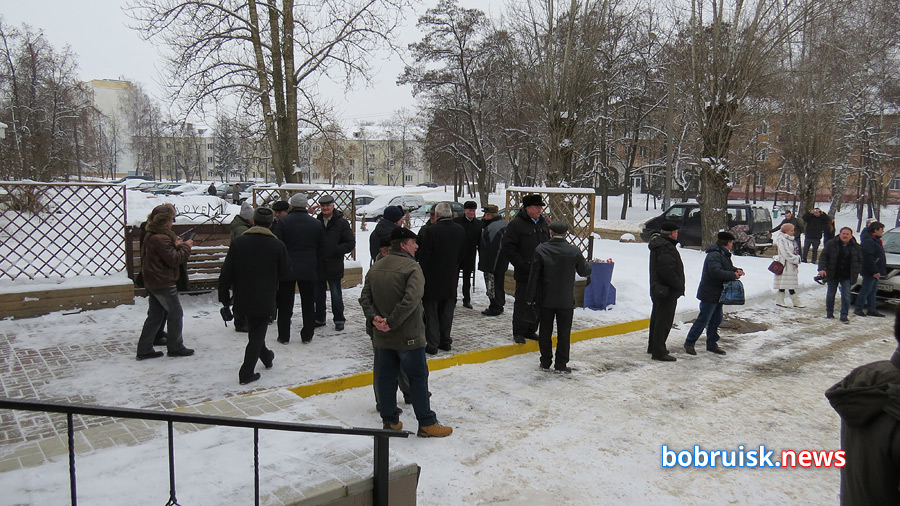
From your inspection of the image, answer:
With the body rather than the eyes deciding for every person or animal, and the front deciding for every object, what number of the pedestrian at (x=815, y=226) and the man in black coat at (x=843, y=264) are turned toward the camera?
2

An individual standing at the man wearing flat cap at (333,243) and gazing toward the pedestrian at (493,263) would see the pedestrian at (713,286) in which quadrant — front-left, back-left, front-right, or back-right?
front-right

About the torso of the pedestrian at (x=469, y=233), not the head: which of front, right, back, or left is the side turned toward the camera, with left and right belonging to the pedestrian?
front

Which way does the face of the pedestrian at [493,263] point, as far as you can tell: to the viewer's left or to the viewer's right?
to the viewer's left

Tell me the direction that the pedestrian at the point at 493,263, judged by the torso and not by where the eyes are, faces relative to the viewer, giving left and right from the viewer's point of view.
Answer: facing to the left of the viewer

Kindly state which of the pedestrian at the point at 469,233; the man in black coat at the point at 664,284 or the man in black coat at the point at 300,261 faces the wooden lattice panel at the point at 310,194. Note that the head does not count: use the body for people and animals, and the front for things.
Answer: the man in black coat at the point at 300,261

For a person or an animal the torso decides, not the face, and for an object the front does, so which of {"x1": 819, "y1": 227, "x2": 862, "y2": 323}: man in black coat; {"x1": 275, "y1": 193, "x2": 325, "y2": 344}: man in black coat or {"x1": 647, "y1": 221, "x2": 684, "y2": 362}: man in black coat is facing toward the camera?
{"x1": 819, "y1": 227, "x2": 862, "y2": 323}: man in black coat

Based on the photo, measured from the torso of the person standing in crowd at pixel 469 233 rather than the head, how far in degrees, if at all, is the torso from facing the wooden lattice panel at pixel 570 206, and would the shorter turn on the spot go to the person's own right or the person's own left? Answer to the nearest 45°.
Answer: approximately 135° to the person's own left

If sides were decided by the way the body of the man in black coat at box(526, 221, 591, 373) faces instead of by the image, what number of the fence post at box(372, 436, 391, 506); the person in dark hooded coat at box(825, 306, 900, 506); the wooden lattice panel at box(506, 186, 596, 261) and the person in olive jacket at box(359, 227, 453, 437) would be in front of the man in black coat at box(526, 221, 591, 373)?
1

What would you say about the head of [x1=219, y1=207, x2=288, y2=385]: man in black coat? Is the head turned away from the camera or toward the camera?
away from the camera
